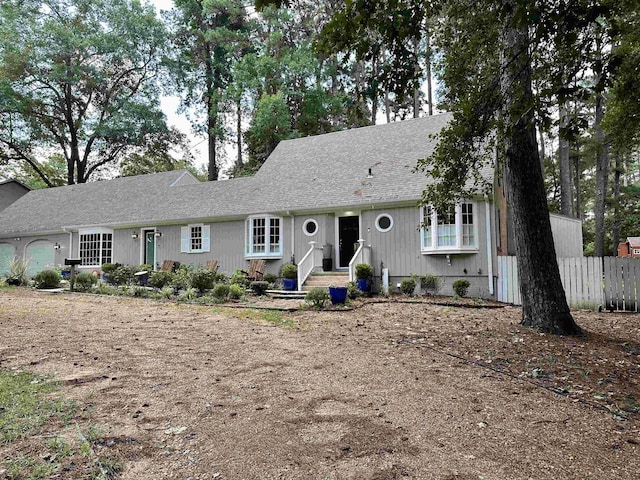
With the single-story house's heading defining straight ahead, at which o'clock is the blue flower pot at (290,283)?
The blue flower pot is roughly at 11 o'clock from the single-story house.

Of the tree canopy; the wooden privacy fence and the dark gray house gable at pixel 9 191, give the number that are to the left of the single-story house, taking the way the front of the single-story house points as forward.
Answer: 1

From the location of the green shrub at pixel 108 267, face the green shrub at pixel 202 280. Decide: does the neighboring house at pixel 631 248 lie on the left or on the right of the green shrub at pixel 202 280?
left

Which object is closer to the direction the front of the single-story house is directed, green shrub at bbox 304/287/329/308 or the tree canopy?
the green shrub

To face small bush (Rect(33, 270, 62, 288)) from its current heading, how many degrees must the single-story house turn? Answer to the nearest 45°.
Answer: approximately 45° to its right

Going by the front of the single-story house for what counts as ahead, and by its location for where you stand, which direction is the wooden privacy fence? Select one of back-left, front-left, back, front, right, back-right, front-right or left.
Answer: left

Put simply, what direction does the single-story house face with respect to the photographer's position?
facing the viewer and to the left of the viewer

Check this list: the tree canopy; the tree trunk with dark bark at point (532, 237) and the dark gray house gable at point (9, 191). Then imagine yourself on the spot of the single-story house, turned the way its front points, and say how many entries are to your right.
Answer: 2

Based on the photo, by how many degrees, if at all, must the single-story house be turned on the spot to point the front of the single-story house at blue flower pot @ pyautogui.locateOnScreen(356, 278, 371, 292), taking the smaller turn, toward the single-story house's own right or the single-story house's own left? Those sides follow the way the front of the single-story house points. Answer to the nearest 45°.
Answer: approximately 90° to the single-story house's own left

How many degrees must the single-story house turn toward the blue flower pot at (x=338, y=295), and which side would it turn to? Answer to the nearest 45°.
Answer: approximately 45° to its left

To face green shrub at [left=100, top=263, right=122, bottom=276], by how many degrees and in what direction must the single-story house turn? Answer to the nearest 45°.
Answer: approximately 45° to its right

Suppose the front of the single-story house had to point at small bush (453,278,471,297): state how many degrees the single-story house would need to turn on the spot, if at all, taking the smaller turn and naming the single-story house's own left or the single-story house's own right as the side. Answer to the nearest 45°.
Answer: approximately 90° to the single-story house's own left

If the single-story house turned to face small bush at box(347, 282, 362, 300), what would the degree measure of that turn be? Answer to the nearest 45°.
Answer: approximately 45° to its left

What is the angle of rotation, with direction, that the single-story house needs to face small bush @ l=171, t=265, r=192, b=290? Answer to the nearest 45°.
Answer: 0° — it already faces it
